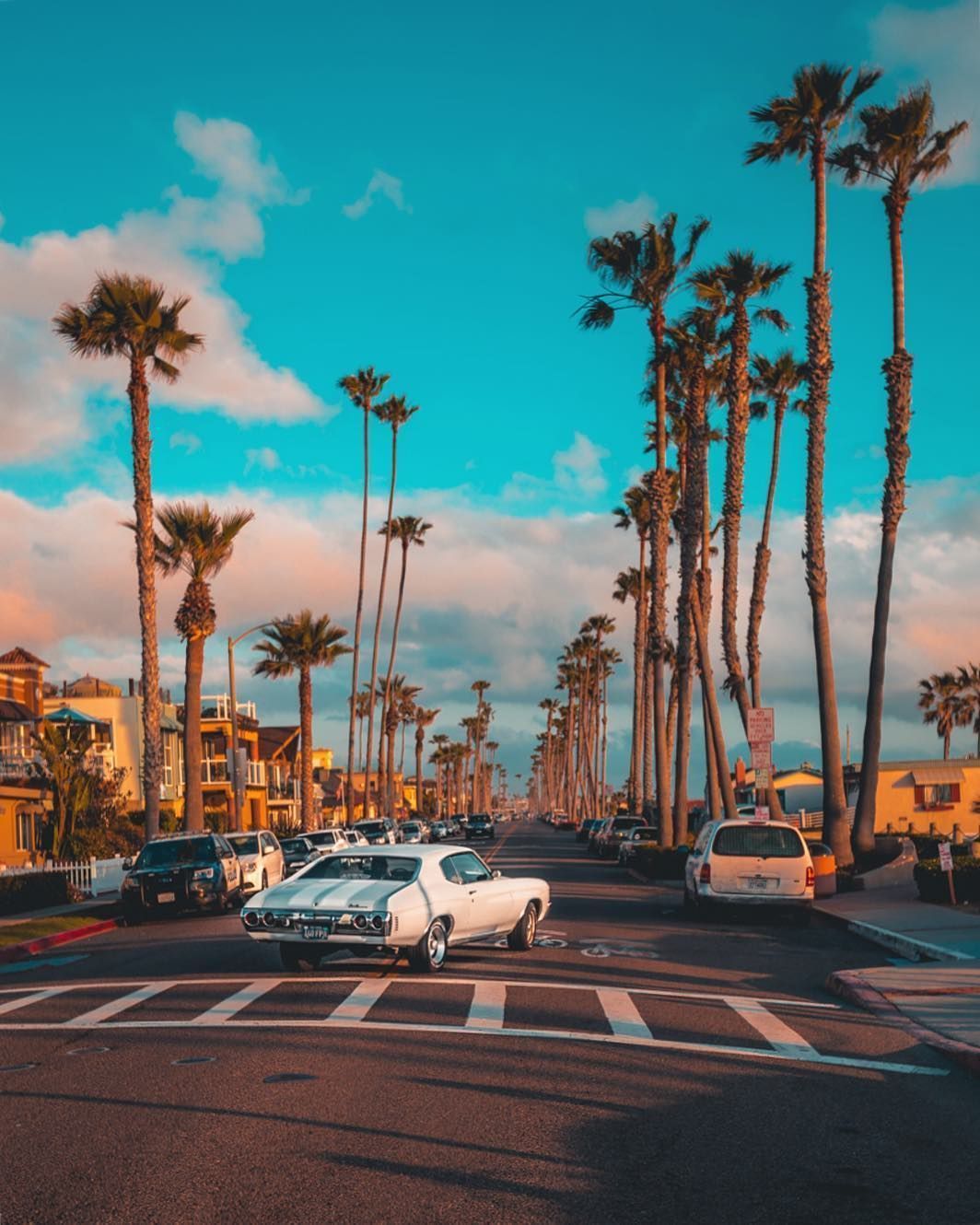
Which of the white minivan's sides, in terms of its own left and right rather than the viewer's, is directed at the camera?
back

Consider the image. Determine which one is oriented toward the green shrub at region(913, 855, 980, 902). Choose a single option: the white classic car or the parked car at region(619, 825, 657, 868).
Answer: the white classic car

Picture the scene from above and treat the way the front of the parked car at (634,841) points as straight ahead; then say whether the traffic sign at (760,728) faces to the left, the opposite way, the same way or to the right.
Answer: the opposite way

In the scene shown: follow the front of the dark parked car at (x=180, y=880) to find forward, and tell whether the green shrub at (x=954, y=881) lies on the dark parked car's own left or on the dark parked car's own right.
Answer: on the dark parked car's own left

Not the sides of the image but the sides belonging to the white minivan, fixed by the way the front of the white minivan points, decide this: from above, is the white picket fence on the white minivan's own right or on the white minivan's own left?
on the white minivan's own left

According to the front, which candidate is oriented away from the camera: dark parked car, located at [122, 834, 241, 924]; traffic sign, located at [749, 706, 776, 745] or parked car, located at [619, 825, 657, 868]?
the parked car

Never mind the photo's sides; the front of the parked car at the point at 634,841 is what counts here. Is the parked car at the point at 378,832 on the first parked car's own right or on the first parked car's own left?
on the first parked car's own left

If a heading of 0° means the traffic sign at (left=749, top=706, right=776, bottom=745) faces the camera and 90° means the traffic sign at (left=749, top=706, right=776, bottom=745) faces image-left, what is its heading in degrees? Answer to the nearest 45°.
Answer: approximately 0°

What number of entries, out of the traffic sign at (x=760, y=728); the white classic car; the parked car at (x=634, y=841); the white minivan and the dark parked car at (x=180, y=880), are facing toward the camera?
2

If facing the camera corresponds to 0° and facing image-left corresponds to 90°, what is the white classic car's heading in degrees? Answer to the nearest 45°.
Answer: approximately 225°

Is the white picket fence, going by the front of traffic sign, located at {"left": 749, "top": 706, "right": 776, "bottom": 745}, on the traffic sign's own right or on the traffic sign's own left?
on the traffic sign's own right

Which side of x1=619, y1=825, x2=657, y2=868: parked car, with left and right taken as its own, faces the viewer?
back

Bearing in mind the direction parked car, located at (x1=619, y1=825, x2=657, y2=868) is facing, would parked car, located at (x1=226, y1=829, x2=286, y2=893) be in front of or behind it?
behind

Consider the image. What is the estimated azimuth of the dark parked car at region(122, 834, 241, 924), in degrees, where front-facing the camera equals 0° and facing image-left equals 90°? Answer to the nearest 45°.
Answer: approximately 0°

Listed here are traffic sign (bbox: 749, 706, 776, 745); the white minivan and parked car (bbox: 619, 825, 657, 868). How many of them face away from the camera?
2
